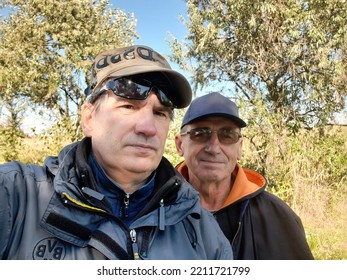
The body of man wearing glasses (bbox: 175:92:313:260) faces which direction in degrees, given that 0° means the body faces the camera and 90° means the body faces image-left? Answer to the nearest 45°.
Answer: approximately 0°

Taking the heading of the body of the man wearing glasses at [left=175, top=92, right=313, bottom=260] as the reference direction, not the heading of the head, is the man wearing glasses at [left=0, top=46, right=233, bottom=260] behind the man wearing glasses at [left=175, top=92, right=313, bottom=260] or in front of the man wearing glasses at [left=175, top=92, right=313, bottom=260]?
in front

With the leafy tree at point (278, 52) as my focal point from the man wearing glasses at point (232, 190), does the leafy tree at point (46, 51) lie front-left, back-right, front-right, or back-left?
front-left

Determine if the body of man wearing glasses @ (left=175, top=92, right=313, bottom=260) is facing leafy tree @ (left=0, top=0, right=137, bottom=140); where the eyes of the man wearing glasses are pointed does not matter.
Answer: no

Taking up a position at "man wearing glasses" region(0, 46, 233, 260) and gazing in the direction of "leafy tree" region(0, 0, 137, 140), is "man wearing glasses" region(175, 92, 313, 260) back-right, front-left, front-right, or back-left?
front-right

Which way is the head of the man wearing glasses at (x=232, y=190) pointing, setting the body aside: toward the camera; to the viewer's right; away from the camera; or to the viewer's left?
toward the camera

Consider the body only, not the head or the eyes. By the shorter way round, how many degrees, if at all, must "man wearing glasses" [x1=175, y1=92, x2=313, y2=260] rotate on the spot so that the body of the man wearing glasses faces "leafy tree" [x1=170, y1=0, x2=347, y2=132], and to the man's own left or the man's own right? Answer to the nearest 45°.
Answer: approximately 180°

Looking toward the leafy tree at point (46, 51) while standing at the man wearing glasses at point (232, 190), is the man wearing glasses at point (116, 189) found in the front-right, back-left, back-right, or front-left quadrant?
back-left

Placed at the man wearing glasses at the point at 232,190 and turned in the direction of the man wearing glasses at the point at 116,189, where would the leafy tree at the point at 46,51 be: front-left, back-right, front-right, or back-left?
back-right
